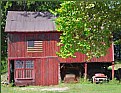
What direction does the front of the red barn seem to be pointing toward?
toward the camera
